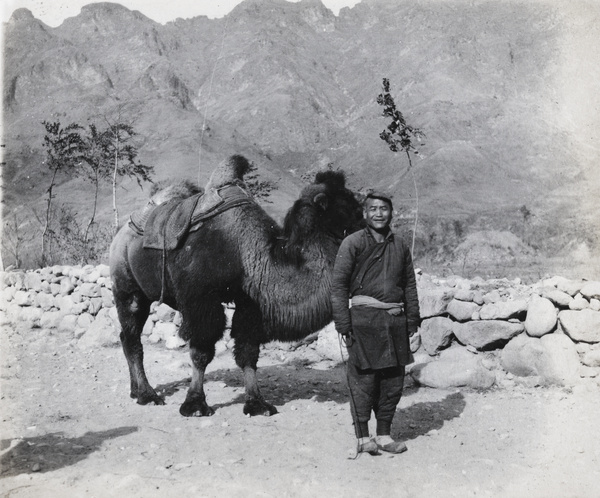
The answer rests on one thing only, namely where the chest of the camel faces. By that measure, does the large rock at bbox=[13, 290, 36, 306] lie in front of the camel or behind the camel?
behind

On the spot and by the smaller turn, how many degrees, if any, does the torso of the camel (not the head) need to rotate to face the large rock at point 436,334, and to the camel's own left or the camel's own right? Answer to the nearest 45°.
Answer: approximately 90° to the camel's own left

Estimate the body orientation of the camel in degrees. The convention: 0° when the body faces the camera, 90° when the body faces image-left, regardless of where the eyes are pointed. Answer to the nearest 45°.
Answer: approximately 315°

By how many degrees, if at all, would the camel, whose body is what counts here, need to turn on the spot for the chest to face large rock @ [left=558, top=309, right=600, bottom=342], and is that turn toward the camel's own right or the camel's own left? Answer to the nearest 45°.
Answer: approximately 45° to the camel's own left

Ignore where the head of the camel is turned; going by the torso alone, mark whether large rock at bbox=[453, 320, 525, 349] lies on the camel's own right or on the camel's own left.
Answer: on the camel's own left

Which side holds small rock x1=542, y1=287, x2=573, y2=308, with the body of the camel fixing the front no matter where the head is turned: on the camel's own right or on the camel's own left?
on the camel's own left

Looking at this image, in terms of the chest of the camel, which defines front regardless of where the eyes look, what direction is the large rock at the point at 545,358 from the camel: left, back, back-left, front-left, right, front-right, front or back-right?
front-left

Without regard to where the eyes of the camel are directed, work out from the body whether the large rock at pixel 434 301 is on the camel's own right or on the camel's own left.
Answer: on the camel's own left

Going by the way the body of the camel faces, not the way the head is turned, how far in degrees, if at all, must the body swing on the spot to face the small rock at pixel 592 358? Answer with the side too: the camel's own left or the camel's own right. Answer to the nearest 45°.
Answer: approximately 45° to the camel's own left

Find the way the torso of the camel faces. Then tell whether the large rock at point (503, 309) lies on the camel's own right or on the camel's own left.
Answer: on the camel's own left
